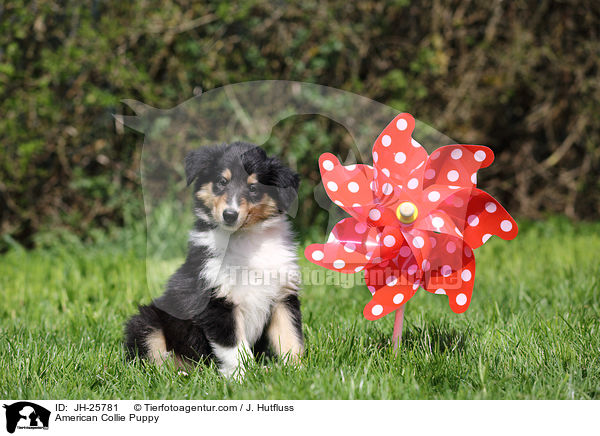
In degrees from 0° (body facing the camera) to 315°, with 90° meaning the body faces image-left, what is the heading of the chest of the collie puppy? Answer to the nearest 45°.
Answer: approximately 315°

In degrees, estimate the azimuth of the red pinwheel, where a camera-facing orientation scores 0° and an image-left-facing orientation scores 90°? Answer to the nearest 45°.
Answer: approximately 0°
